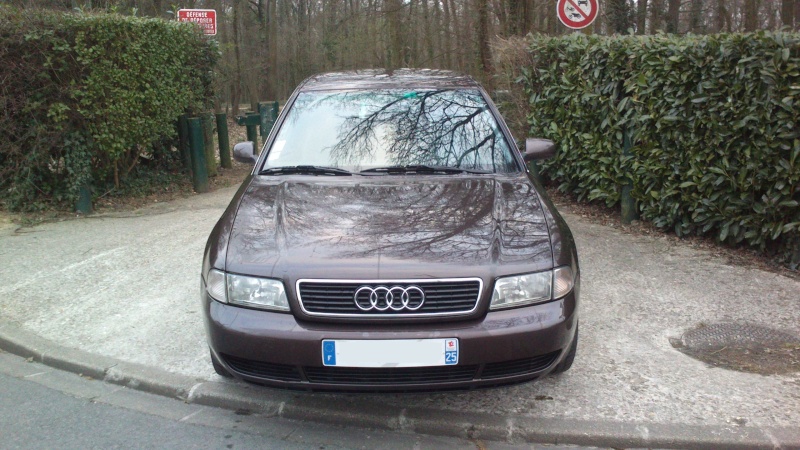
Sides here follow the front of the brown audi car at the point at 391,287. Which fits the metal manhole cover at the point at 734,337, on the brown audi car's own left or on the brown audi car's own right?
on the brown audi car's own left

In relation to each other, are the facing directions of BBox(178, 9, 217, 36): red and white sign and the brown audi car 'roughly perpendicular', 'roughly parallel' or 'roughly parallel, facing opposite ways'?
roughly parallel

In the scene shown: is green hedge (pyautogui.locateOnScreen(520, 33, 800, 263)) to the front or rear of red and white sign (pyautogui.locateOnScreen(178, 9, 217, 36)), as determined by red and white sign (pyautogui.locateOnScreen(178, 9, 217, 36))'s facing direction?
to the front

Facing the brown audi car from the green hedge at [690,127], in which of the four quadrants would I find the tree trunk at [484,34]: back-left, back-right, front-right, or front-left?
back-right

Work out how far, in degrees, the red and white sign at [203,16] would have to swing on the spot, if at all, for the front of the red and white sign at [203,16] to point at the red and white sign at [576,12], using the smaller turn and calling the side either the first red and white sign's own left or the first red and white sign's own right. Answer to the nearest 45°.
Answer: approximately 45° to the first red and white sign's own left

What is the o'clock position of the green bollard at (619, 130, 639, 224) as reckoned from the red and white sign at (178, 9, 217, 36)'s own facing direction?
The green bollard is roughly at 11 o'clock from the red and white sign.

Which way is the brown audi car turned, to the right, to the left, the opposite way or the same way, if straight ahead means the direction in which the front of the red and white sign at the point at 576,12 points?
the same way

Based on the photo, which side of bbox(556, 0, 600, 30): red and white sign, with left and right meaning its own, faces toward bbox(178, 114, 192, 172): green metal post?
right

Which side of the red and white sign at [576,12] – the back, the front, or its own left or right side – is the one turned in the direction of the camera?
front

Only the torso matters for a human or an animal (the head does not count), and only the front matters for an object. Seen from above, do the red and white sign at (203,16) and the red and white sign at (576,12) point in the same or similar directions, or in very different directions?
same or similar directions

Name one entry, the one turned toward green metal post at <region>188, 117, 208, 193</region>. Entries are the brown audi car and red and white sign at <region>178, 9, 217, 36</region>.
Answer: the red and white sign

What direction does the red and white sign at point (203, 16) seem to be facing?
toward the camera

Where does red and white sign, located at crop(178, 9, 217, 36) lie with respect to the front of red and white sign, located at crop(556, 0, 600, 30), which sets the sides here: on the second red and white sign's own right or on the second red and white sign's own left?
on the second red and white sign's own right

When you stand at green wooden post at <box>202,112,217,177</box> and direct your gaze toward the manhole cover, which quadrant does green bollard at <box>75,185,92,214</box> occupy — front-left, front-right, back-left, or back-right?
front-right
